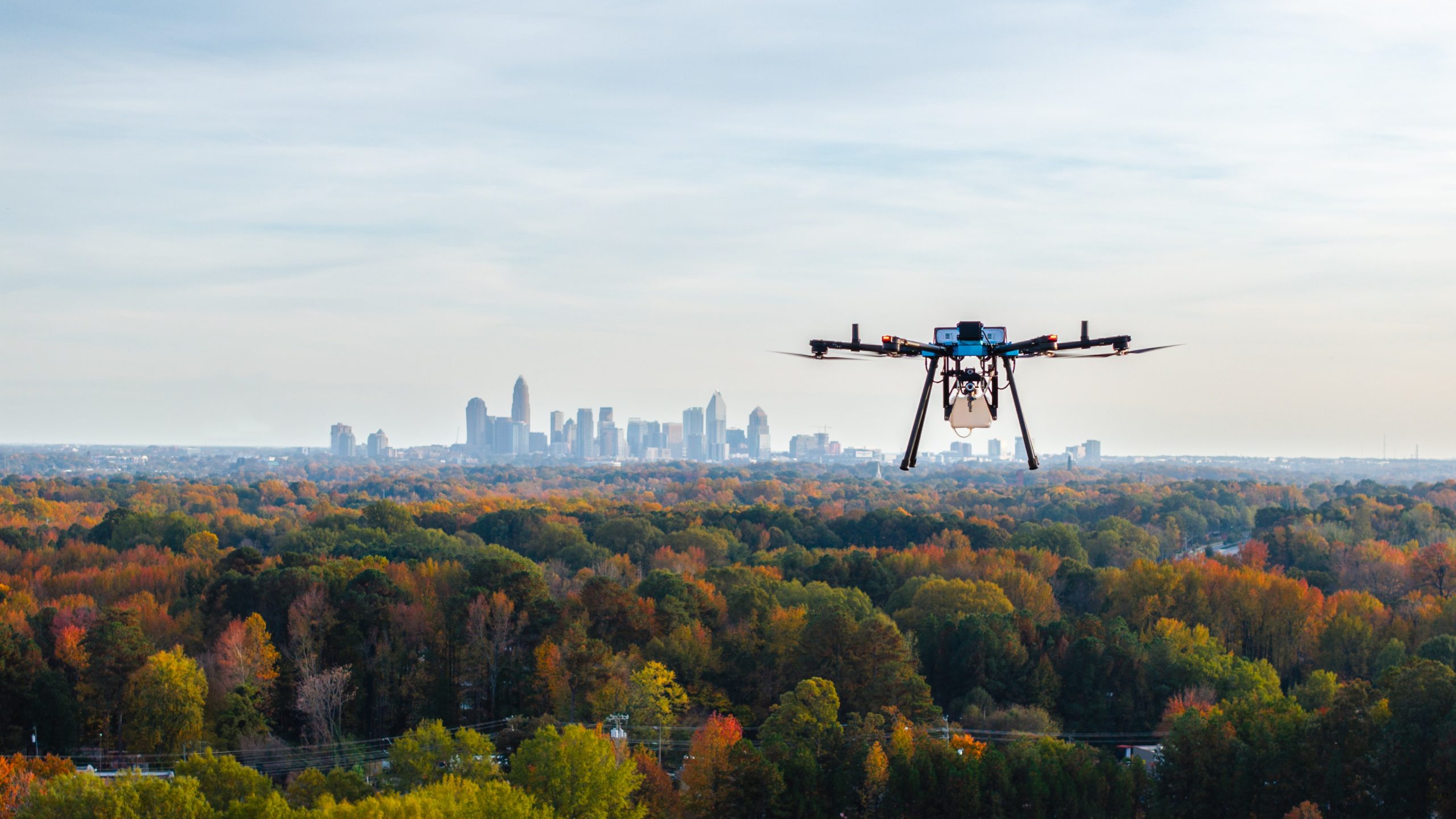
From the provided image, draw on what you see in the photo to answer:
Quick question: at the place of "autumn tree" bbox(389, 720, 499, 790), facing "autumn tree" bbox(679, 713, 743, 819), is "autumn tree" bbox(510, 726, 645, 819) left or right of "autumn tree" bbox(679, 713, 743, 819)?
right

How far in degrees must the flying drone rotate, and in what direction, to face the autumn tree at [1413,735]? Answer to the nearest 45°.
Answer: approximately 135° to its left

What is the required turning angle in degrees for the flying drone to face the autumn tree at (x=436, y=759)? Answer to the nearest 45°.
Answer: approximately 135° to its right

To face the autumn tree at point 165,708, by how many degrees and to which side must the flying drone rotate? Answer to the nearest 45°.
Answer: approximately 135° to its right

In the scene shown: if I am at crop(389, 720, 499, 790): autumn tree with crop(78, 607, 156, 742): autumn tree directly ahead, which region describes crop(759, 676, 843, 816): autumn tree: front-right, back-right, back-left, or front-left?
back-right

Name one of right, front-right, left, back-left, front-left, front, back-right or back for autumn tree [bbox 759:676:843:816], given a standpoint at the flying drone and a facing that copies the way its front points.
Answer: back

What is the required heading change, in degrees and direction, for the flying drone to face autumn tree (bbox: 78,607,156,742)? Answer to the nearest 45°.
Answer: approximately 135° to its right

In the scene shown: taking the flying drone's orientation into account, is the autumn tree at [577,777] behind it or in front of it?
behind

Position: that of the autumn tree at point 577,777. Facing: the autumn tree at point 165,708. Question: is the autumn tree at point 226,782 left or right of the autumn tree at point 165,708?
left

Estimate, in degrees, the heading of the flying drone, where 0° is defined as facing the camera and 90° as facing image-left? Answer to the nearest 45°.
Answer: approximately 0°

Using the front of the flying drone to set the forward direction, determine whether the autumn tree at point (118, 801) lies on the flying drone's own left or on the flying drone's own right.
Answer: on the flying drone's own right
